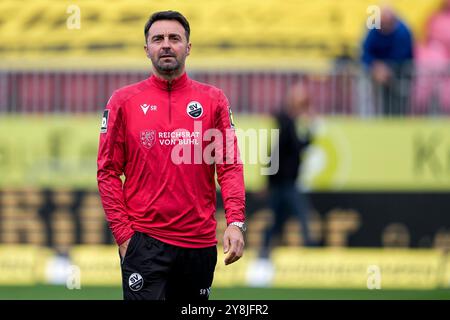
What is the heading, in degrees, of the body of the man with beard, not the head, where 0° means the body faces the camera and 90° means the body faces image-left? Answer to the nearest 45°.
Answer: approximately 0°

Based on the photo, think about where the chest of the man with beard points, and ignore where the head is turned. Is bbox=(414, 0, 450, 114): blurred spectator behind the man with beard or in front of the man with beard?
behind

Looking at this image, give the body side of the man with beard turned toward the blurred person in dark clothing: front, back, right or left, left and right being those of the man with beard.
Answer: back

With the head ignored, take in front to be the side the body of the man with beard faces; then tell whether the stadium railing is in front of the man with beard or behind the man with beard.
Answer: behind
